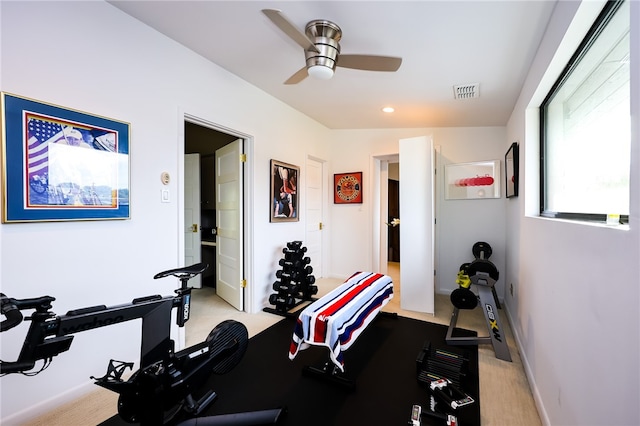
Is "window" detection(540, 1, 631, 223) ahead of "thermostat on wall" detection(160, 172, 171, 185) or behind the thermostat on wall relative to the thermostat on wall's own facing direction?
ahead

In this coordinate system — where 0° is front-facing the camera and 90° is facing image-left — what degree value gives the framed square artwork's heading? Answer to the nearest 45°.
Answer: approximately 0°

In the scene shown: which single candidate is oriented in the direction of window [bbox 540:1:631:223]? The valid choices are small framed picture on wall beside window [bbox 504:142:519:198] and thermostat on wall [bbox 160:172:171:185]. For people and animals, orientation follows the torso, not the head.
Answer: the thermostat on wall

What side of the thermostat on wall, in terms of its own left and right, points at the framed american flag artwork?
right

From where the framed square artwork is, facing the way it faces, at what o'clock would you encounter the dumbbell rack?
The dumbbell rack is roughly at 1 o'clock from the framed square artwork.

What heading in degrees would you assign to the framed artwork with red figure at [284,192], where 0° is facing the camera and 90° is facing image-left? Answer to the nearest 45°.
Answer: approximately 315°

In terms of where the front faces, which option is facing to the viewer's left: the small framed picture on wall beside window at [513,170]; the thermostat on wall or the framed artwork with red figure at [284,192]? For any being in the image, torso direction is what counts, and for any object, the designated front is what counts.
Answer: the small framed picture on wall beside window

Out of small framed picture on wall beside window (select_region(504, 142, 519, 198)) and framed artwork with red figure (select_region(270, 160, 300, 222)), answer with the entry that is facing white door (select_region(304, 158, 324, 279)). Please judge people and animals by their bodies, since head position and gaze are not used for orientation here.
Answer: the small framed picture on wall beside window

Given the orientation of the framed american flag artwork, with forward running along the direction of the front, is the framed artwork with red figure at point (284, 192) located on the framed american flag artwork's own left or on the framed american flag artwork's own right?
on the framed american flag artwork's own left

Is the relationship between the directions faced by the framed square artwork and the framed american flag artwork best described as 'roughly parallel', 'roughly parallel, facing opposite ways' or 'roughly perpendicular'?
roughly perpendicular

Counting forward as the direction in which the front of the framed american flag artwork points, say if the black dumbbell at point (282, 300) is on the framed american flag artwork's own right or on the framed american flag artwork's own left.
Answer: on the framed american flag artwork's own left

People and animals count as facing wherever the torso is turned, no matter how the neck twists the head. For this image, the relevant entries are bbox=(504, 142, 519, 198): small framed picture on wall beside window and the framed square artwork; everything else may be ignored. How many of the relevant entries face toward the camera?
1

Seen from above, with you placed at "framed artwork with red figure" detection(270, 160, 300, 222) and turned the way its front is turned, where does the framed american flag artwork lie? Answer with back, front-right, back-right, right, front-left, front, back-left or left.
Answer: right

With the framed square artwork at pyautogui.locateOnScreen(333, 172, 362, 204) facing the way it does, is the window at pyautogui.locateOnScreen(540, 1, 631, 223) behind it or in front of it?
in front

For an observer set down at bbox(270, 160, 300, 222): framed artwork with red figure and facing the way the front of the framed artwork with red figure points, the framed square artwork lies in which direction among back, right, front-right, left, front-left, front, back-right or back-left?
left

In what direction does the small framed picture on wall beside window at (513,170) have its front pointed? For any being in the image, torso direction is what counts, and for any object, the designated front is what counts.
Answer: to the viewer's left
